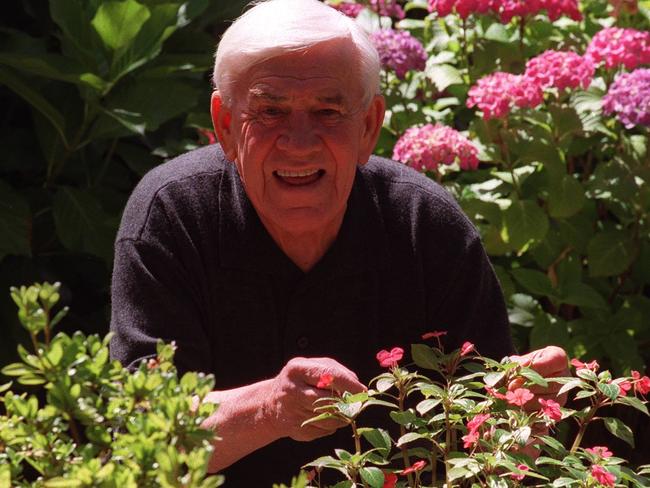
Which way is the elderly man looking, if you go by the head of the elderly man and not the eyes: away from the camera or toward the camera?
toward the camera

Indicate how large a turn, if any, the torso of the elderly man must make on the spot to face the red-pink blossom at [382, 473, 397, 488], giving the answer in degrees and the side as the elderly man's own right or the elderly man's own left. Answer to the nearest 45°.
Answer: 0° — they already face it

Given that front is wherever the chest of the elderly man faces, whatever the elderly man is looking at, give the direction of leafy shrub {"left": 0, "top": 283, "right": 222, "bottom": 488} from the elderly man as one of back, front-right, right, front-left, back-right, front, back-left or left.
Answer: front

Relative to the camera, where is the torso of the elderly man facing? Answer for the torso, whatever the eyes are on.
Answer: toward the camera

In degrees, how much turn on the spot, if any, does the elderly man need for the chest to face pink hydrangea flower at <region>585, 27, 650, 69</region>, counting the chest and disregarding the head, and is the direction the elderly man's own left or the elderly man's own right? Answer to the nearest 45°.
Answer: approximately 135° to the elderly man's own left

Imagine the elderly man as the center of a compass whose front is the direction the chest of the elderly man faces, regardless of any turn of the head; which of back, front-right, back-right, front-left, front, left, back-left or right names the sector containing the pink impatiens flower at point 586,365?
front-left

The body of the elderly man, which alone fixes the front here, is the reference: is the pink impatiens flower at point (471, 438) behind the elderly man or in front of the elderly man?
in front

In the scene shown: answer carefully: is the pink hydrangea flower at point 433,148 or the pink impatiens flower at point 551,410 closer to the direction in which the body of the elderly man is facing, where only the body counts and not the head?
the pink impatiens flower

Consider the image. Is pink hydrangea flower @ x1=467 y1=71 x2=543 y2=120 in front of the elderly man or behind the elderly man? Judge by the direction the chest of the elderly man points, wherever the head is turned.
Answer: behind

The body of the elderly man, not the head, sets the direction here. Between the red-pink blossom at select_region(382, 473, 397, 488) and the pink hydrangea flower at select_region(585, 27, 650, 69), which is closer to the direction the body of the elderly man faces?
the red-pink blossom

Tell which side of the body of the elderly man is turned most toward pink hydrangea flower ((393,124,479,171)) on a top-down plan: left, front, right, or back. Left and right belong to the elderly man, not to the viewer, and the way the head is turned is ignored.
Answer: back

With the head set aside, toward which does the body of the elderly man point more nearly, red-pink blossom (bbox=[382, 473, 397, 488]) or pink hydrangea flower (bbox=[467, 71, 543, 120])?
the red-pink blossom

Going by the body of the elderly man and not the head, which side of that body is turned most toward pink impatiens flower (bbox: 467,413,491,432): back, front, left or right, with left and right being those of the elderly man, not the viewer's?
front
